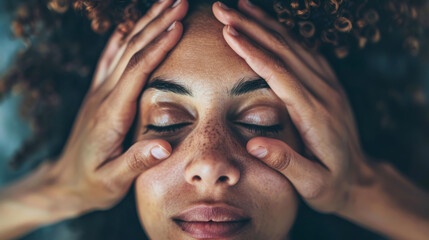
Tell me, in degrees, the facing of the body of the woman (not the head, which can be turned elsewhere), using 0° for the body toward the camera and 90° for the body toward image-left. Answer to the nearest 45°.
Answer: approximately 0°
